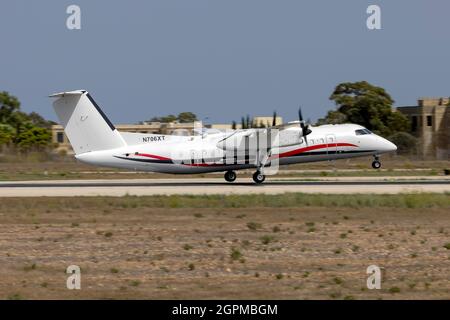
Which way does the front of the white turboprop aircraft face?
to the viewer's right
